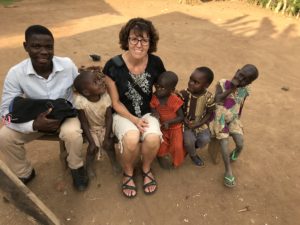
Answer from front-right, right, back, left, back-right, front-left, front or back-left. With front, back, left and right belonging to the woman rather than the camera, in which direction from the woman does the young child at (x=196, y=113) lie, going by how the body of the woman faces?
left

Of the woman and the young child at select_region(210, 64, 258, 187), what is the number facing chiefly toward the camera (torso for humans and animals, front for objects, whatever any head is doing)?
2

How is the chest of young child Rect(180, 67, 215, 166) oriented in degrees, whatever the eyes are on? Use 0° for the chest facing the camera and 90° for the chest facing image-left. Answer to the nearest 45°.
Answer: approximately 45°

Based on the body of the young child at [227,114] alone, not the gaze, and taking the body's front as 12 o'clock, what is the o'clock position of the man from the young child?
The man is roughly at 2 o'clock from the young child.

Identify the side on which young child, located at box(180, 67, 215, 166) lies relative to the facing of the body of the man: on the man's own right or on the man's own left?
on the man's own left

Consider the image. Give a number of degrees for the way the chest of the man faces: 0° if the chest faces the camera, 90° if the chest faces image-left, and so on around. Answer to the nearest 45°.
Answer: approximately 0°
